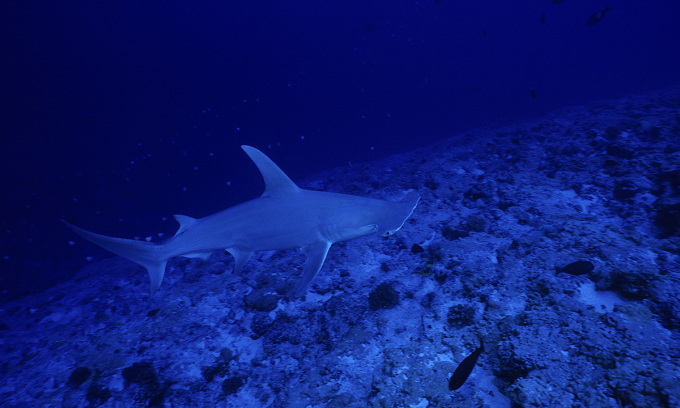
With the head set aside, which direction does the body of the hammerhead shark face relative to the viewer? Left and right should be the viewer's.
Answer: facing to the right of the viewer

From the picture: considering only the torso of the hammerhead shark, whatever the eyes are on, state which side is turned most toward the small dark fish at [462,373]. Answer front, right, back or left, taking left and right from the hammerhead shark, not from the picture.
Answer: right
